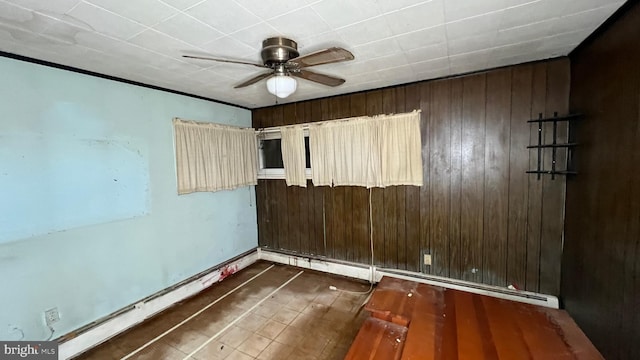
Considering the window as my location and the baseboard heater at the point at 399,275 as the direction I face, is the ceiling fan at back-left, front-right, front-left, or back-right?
front-right

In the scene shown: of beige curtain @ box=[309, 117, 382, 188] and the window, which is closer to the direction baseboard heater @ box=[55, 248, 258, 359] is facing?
the beige curtain

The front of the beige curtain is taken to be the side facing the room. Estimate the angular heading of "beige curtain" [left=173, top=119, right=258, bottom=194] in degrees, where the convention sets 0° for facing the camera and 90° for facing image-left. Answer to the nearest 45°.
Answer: approximately 315°

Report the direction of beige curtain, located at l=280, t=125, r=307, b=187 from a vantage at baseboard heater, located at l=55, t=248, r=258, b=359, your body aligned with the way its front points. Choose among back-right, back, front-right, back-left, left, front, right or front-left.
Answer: front-left

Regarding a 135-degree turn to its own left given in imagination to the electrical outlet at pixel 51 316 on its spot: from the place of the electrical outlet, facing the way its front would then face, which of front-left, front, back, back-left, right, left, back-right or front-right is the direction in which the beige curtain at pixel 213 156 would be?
right

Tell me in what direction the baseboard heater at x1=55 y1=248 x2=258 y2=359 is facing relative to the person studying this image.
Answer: facing the viewer and to the right of the viewer

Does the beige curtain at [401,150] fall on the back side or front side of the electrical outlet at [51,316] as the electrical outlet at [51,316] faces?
on the front side

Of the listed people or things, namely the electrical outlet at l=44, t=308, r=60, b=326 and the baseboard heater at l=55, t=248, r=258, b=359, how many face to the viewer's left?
0

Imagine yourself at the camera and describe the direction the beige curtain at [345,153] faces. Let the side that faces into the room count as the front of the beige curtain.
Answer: facing the viewer and to the left of the viewer

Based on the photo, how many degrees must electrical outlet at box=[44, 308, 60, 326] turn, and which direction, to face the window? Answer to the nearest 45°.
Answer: approximately 45° to its left

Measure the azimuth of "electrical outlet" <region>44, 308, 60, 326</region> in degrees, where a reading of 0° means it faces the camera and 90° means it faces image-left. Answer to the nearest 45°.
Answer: approximately 315°

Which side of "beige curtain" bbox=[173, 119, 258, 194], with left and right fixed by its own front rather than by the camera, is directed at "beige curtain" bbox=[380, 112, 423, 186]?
front

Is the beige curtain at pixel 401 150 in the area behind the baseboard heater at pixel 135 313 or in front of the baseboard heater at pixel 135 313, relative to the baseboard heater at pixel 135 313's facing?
in front
